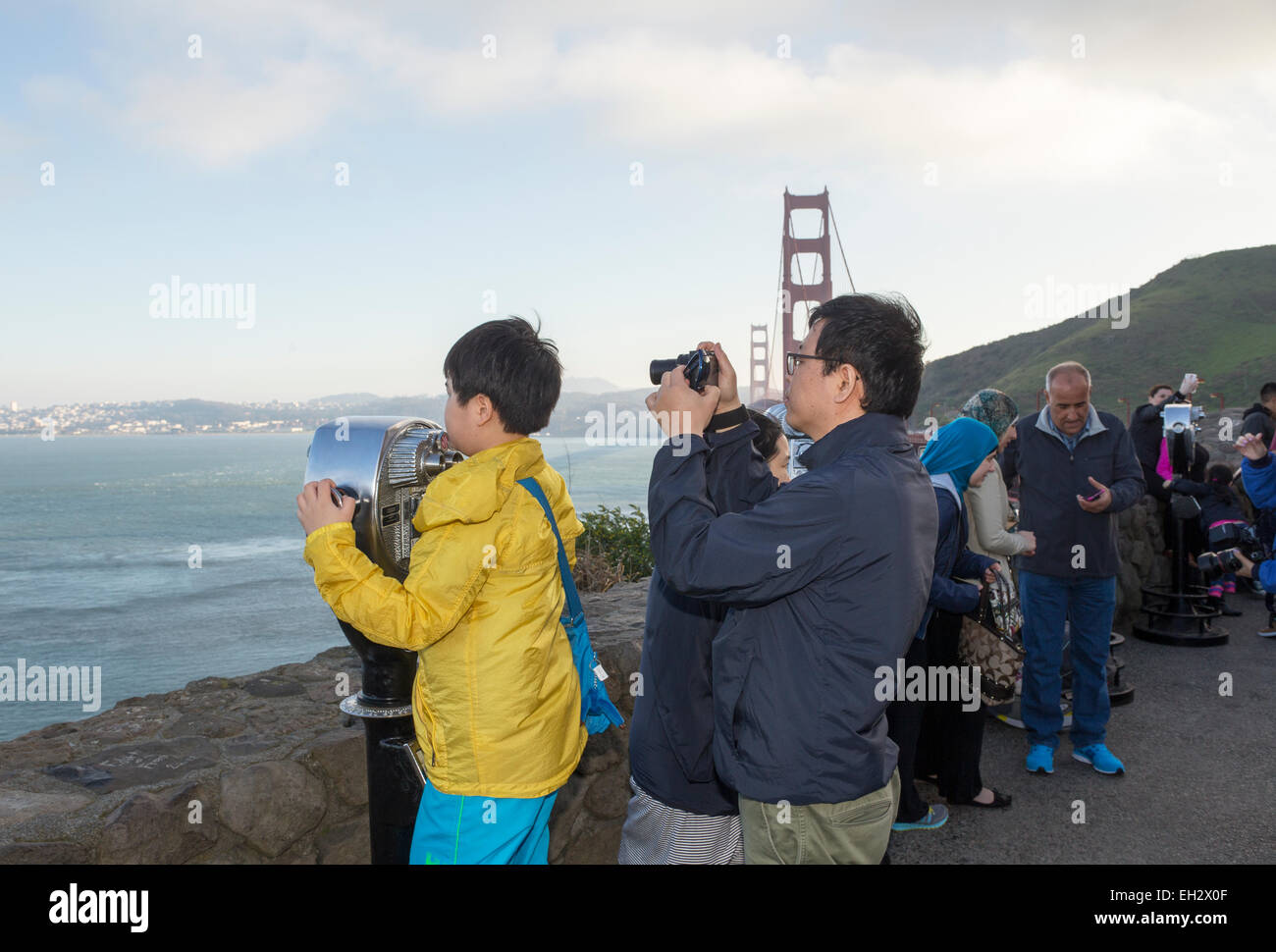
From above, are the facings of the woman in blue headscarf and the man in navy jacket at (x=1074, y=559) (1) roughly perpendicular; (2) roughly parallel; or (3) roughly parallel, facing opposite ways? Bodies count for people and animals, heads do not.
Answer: roughly perpendicular

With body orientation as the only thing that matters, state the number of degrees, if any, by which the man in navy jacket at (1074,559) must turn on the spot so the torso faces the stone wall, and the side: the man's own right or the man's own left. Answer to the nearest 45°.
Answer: approximately 45° to the man's own right

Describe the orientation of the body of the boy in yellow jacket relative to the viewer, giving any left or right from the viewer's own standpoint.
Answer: facing away from the viewer and to the left of the viewer

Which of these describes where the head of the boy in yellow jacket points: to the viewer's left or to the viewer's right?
to the viewer's left

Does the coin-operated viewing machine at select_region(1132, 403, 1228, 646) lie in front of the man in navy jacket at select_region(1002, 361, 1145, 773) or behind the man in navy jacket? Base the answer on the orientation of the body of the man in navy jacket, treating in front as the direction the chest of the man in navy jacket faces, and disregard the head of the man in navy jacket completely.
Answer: behind

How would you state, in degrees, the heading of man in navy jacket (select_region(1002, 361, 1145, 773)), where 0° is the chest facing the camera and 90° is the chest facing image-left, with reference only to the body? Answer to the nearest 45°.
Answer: approximately 0°
